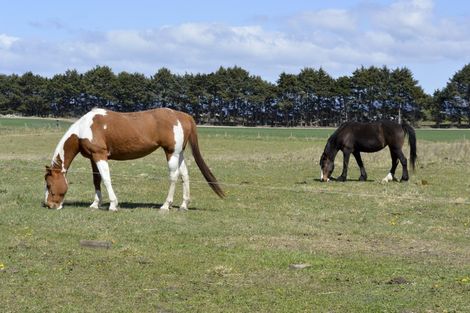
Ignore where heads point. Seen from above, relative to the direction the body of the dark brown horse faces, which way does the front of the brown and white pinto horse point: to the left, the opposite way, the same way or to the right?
the same way

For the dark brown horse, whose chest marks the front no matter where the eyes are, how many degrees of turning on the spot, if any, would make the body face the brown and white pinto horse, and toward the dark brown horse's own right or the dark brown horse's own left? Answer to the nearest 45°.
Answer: approximately 45° to the dark brown horse's own left

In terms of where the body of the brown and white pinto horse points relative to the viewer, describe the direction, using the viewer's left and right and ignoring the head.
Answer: facing to the left of the viewer

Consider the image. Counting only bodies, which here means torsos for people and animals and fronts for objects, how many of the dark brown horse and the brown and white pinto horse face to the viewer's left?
2

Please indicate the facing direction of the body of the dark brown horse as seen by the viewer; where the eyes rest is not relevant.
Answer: to the viewer's left

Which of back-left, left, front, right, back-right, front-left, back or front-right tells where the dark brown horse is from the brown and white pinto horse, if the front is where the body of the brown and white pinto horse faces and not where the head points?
back-right
